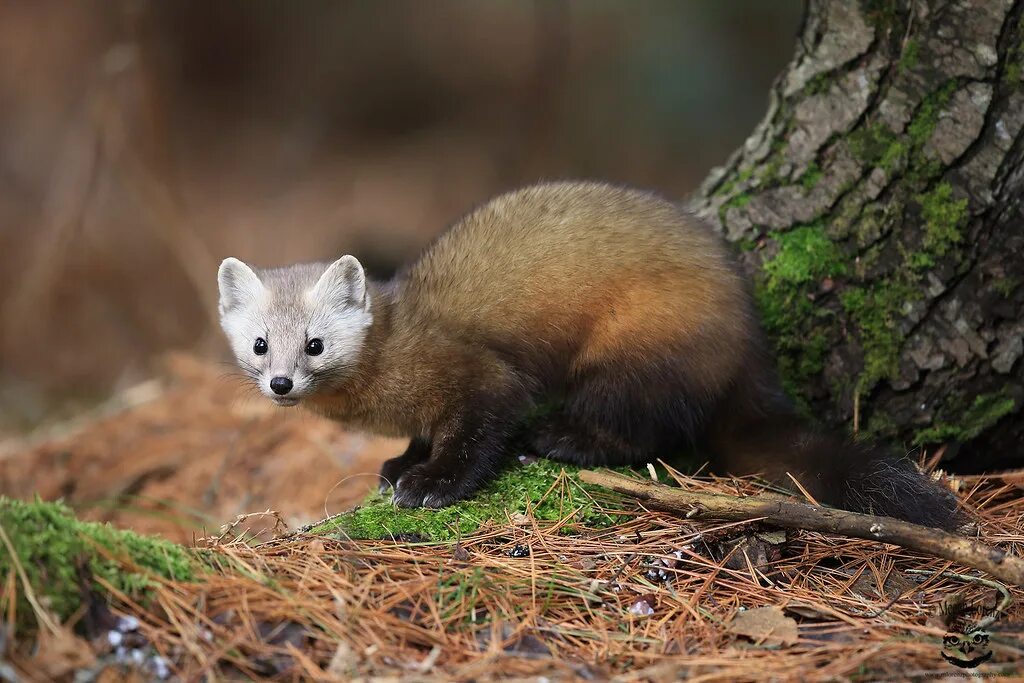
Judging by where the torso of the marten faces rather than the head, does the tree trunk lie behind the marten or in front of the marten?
behind

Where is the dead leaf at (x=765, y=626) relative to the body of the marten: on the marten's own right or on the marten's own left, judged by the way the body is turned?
on the marten's own left

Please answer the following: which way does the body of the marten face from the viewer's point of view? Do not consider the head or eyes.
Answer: to the viewer's left

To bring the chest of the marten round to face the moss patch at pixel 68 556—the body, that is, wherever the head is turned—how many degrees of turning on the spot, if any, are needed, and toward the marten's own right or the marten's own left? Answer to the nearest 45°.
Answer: approximately 45° to the marten's own left
